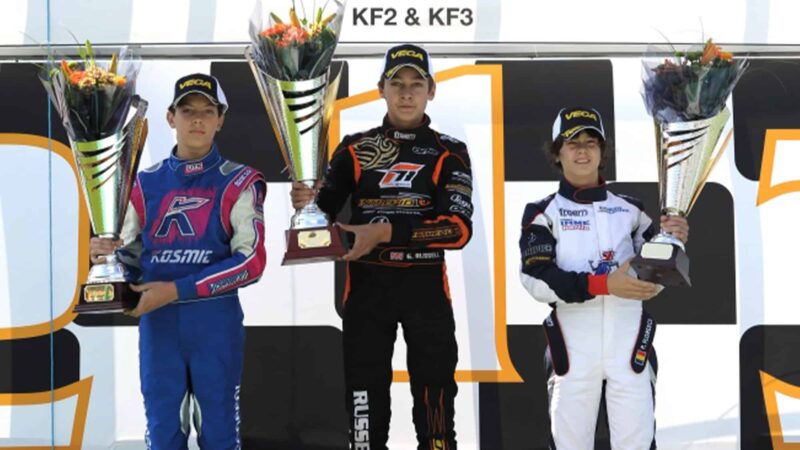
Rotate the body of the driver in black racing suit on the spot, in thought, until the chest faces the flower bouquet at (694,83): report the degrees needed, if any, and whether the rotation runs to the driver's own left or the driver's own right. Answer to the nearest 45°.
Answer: approximately 90° to the driver's own left

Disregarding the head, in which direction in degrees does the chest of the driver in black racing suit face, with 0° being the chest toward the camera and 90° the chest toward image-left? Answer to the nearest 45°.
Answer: approximately 0°
